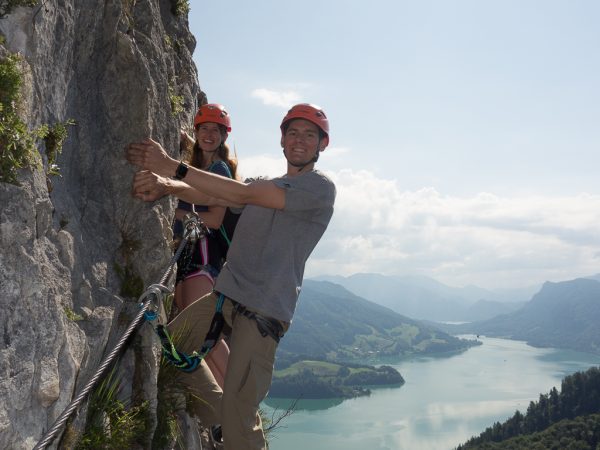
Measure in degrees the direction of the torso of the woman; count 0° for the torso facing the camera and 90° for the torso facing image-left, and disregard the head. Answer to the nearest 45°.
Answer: approximately 45°

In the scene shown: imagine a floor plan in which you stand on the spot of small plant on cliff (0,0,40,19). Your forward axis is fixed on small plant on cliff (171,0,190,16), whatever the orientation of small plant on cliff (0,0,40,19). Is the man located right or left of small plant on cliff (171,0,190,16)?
right

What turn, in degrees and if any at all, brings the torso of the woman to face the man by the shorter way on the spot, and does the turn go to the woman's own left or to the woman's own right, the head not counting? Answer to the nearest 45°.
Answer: approximately 45° to the woman's own left
